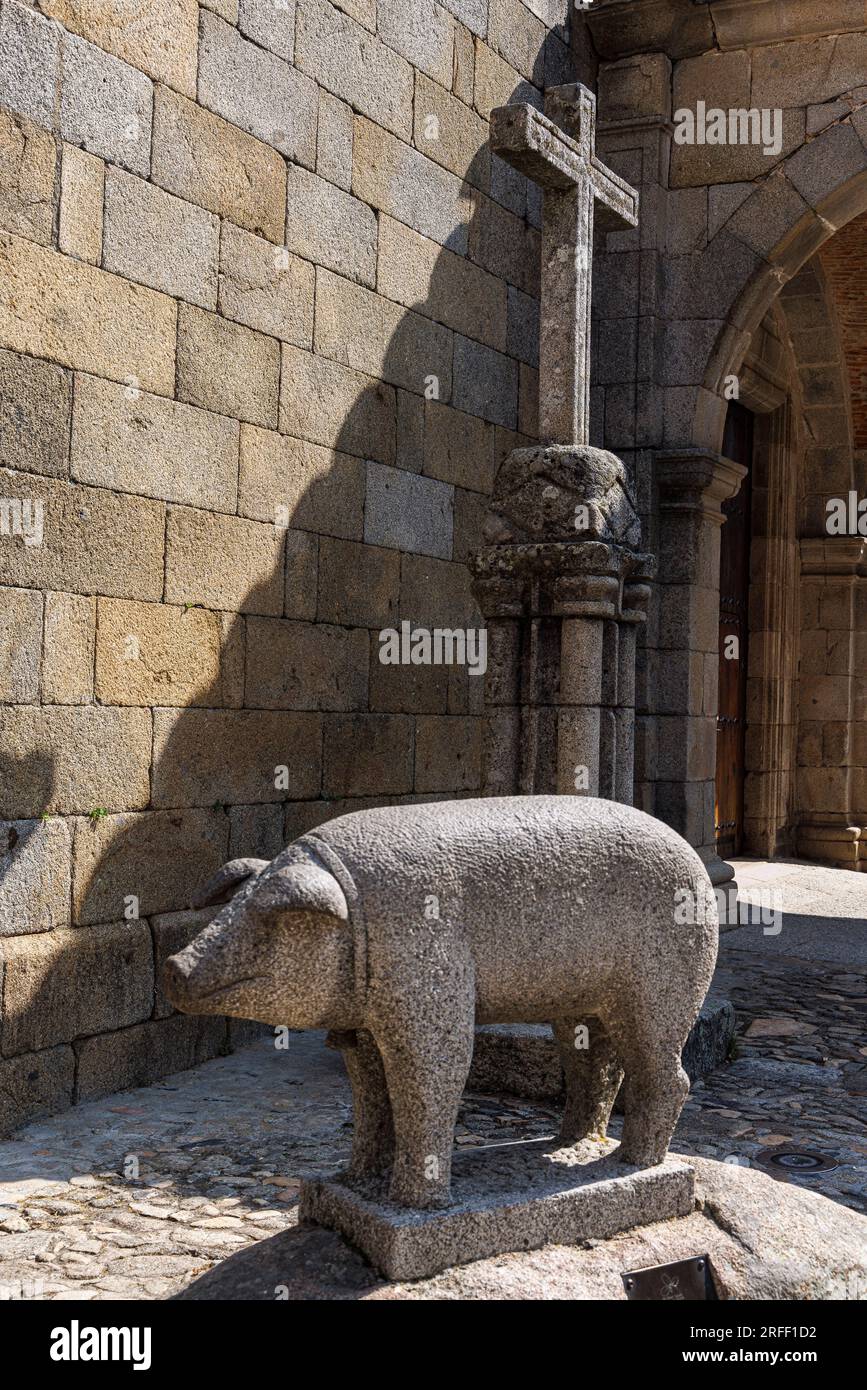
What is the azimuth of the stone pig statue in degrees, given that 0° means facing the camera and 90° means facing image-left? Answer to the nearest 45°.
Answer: approximately 45°

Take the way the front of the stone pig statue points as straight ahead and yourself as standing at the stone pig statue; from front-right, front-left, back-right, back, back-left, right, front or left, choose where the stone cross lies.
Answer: back-right
